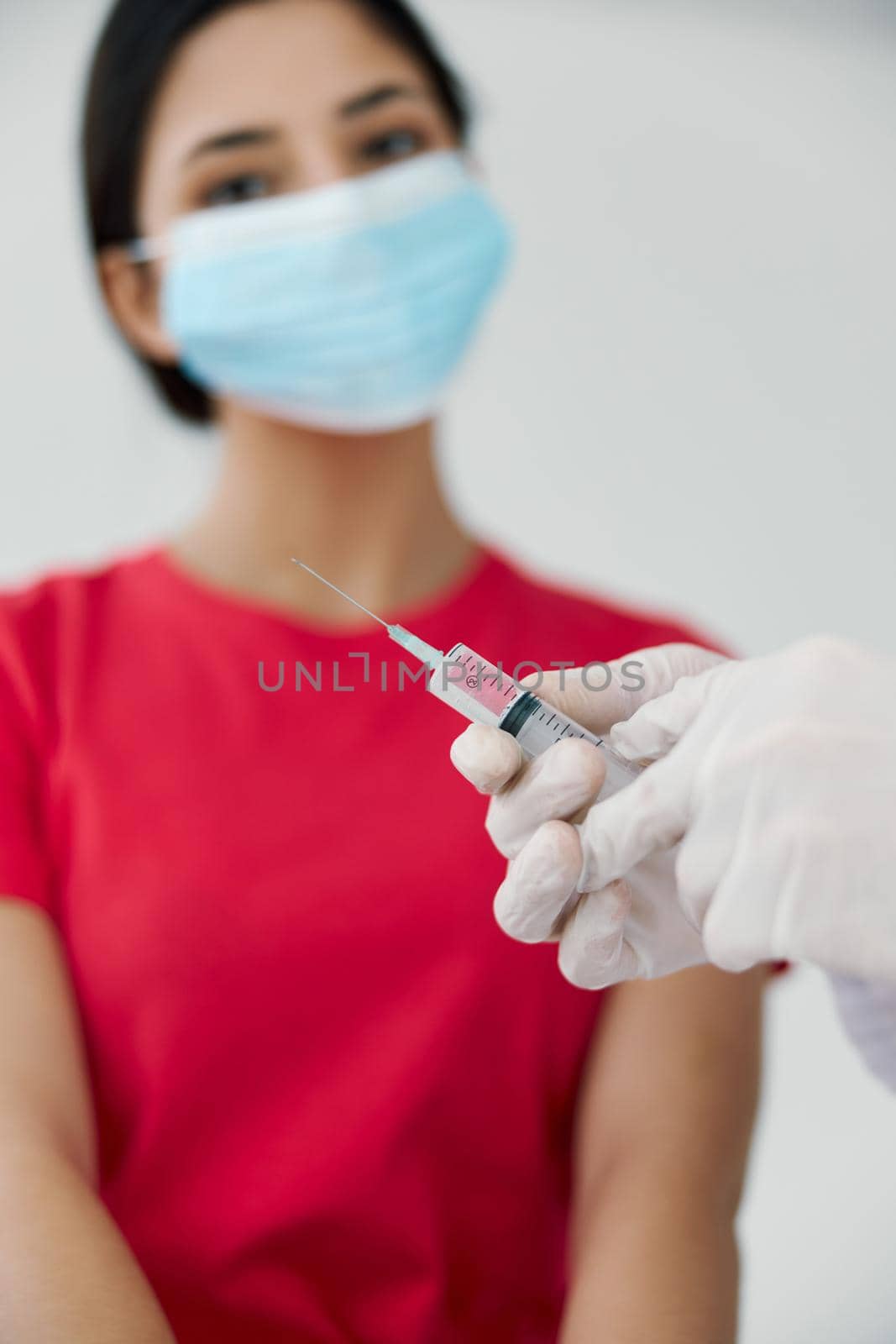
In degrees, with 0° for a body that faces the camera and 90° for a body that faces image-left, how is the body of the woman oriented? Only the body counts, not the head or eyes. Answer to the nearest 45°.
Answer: approximately 0°
